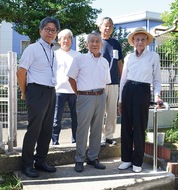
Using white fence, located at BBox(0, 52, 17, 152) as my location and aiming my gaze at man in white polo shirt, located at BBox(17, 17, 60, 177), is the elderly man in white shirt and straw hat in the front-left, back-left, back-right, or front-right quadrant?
front-left

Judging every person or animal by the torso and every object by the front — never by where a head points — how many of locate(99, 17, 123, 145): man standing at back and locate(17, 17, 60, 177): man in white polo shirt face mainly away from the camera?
0

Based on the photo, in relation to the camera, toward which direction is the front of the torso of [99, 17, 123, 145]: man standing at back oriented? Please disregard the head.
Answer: toward the camera

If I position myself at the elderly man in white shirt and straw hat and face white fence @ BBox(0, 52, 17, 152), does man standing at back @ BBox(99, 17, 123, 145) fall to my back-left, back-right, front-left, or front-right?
front-right

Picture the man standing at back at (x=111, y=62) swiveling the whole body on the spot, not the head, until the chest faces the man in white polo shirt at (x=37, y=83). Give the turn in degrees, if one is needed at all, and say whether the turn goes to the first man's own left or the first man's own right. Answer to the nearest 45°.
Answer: approximately 45° to the first man's own right

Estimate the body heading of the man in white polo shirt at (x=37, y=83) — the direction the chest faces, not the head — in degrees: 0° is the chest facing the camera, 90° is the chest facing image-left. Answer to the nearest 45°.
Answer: approximately 315°

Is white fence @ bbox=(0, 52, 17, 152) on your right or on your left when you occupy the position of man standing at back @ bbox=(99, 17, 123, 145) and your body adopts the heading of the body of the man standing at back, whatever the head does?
on your right

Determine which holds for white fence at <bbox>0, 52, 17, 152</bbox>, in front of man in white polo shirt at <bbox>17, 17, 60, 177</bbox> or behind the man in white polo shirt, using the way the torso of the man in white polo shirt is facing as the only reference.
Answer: behind

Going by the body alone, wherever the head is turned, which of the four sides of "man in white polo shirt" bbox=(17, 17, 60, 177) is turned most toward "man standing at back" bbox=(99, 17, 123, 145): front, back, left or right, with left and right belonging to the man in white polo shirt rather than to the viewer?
left

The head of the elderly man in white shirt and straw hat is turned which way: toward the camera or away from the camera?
toward the camera

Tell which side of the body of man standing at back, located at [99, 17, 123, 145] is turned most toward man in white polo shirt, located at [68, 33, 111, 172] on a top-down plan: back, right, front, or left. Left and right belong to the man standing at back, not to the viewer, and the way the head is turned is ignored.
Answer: front

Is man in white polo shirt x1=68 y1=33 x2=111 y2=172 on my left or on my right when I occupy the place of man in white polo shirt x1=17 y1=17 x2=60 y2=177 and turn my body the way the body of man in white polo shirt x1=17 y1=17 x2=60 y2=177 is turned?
on my left

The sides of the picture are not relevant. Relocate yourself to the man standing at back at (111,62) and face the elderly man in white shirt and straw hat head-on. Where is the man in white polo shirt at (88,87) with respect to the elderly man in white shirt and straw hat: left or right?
right
